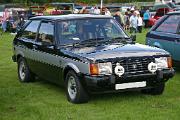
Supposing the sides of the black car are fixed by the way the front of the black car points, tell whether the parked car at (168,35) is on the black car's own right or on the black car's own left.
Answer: on the black car's own left

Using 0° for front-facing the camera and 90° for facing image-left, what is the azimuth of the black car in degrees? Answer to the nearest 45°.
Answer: approximately 315°

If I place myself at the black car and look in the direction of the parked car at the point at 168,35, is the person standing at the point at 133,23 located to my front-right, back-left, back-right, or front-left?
front-left

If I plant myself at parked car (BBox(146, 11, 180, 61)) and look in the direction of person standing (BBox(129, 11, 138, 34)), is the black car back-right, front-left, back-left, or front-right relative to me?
back-left

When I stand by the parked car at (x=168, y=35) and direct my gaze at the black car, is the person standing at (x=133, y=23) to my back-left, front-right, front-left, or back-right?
back-right

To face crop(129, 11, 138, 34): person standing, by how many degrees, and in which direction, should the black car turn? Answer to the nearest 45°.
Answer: approximately 135° to its left
